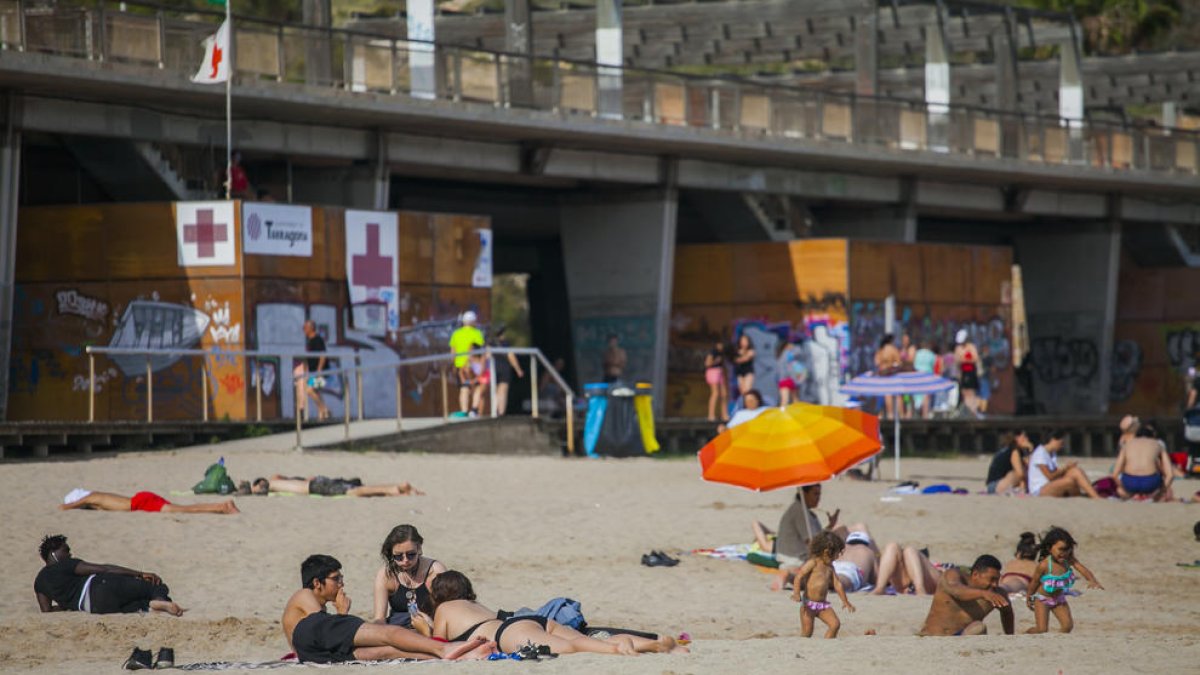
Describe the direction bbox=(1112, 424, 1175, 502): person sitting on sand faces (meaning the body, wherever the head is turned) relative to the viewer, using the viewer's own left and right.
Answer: facing away from the viewer

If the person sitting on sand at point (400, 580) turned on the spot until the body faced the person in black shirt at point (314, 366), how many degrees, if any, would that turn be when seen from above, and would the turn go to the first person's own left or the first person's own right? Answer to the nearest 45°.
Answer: approximately 180°

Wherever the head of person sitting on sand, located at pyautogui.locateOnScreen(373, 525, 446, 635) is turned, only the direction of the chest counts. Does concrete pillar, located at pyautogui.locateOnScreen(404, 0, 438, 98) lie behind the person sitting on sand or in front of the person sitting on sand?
behind

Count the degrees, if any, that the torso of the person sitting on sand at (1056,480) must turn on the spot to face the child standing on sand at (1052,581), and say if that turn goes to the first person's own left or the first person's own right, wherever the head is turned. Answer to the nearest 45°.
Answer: approximately 90° to the first person's own right

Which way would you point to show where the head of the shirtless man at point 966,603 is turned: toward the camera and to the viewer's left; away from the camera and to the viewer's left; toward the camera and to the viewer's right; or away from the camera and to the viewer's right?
toward the camera and to the viewer's right

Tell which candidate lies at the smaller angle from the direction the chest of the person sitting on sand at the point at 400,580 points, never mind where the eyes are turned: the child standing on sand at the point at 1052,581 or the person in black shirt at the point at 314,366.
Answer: the child standing on sand

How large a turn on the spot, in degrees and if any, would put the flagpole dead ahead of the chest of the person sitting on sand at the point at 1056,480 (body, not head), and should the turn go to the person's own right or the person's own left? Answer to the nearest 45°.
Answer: approximately 180°

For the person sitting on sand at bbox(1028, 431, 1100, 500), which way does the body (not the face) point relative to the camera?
to the viewer's right

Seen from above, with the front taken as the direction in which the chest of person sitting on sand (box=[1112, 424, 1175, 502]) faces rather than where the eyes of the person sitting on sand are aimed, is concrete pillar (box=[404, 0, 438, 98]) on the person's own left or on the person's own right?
on the person's own left
